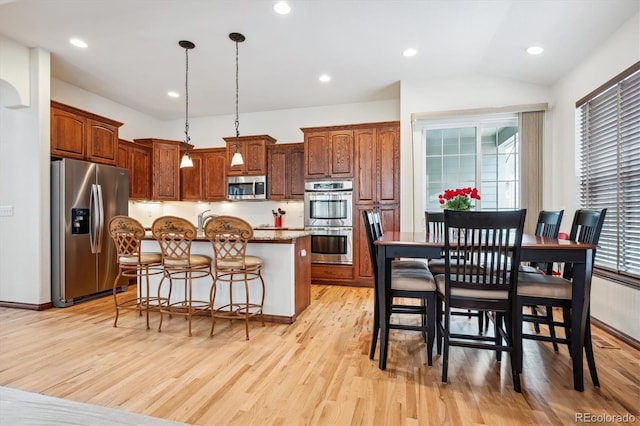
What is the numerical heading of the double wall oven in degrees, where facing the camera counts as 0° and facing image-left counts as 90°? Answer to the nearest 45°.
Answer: approximately 0°

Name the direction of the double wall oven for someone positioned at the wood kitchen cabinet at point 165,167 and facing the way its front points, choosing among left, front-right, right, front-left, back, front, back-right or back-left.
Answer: front-left

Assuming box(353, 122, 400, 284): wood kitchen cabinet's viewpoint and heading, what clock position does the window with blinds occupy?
The window with blinds is roughly at 10 o'clock from the wood kitchen cabinet.

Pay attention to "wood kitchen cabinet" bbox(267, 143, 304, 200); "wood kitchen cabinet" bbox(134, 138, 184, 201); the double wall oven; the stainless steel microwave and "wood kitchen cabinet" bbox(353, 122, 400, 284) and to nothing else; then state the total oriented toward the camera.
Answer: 5

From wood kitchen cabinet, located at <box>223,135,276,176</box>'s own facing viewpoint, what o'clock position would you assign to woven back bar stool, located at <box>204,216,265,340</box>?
The woven back bar stool is roughly at 12 o'clock from the wood kitchen cabinet.

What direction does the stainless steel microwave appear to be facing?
toward the camera

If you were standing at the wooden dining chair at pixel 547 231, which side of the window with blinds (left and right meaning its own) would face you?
front

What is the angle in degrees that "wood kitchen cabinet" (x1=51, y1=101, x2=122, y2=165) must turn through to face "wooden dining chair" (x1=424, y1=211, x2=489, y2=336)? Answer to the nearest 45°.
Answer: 0° — it already faces it

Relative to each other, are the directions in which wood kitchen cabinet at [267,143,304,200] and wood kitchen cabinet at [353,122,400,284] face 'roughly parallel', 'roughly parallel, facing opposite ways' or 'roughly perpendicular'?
roughly parallel

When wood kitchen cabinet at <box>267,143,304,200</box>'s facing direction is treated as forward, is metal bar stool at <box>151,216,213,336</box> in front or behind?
in front

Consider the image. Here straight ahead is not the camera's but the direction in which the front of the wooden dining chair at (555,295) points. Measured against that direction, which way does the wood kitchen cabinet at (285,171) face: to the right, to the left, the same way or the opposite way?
to the left

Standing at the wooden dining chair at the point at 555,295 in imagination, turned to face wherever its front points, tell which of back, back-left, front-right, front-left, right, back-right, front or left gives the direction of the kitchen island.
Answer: front-right

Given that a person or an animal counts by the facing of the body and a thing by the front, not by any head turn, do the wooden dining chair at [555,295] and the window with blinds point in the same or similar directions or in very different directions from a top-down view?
same or similar directions

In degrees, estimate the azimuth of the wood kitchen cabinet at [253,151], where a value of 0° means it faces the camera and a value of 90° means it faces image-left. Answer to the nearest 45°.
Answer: approximately 0°

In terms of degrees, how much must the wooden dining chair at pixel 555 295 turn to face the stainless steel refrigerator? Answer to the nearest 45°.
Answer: approximately 45° to its right

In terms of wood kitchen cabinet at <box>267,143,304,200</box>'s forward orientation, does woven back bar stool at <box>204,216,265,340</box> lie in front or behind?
in front

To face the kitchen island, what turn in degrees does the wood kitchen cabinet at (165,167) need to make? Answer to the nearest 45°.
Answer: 0° — it already faces it

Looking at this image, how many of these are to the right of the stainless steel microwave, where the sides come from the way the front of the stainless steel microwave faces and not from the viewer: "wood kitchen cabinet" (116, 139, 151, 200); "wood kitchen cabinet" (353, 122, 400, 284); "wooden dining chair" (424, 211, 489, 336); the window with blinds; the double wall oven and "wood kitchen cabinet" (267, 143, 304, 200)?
1

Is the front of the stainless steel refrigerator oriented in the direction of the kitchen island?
yes

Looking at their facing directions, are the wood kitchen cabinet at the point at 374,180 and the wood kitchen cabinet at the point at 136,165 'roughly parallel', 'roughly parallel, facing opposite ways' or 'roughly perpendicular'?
roughly perpendicular

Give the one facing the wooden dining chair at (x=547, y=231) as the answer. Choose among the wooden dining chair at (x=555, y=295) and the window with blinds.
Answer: the window with blinds
